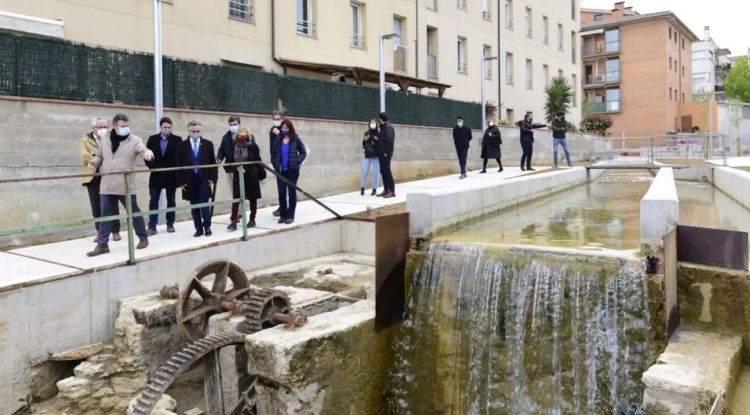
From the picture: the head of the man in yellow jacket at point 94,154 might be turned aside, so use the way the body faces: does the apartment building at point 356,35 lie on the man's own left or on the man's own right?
on the man's own left

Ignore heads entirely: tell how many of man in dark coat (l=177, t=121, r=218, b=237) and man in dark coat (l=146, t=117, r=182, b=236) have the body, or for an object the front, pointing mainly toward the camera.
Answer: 2

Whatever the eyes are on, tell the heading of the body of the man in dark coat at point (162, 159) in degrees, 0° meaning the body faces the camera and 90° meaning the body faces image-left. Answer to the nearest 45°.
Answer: approximately 0°

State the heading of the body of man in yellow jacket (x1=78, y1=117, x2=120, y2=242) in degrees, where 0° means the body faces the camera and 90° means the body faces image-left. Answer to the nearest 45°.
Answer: approximately 315°

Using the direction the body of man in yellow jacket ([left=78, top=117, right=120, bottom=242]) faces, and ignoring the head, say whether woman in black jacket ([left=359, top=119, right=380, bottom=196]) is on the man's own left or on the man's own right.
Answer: on the man's own left

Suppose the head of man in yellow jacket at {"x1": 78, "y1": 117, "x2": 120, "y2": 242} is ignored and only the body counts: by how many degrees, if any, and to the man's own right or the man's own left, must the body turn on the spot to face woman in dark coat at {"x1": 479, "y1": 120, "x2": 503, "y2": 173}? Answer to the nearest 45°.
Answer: approximately 90° to the man's own left

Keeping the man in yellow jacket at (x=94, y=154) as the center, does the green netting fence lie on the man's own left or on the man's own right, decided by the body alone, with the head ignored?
on the man's own left
